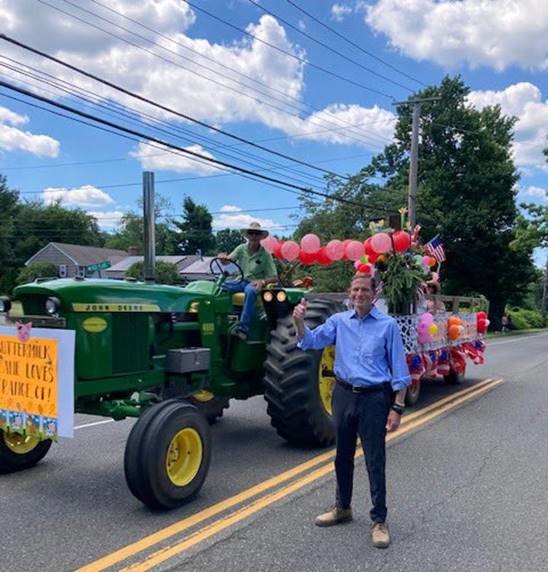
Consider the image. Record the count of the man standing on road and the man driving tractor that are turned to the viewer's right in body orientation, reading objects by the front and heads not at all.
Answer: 0

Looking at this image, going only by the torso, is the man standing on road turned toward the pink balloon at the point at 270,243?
no

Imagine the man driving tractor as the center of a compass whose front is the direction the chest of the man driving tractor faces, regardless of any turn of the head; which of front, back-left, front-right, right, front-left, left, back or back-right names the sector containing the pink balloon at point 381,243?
back

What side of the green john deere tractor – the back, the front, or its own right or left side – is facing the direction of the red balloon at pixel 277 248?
back

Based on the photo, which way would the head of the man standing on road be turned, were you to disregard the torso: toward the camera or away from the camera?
toward the camera

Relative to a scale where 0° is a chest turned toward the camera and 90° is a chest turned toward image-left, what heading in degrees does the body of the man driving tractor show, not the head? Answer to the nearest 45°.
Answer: approximately 45°

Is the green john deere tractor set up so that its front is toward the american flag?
no

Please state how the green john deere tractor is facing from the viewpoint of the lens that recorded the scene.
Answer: facing the viewer and to the left of the viewer

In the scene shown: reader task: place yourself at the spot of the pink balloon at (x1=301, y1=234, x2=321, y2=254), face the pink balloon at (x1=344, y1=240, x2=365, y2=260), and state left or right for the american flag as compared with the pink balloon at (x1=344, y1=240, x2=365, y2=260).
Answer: left

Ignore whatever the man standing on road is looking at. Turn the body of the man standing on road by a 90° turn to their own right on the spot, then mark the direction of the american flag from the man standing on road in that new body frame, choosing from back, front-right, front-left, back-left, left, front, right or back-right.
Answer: right

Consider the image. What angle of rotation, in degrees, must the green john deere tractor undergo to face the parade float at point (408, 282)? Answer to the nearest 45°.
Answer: approximately 180°

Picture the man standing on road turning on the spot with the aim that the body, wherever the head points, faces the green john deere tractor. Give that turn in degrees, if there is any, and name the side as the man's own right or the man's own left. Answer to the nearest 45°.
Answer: approximately 135° to the man's own right

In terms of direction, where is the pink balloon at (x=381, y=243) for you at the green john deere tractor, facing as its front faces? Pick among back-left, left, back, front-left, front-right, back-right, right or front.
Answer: back

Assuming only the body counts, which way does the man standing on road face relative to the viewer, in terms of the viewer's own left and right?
facing the viewer

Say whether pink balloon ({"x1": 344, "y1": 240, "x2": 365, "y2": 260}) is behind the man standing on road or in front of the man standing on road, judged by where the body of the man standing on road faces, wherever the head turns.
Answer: behind

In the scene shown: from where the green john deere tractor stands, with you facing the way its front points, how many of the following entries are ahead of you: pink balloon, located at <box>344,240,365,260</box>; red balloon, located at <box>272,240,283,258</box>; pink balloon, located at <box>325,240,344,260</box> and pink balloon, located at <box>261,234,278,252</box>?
0
